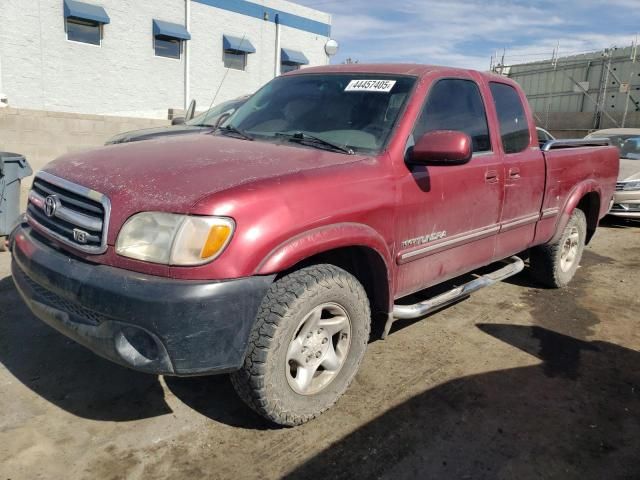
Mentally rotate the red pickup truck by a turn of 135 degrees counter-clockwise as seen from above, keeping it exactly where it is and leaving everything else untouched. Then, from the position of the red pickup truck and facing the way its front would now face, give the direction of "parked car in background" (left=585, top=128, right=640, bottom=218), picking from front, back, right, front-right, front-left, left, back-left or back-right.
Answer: front-left

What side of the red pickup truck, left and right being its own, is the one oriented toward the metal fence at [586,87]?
back

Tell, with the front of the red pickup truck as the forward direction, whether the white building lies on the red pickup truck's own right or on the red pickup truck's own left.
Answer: on the red pickup truck's own right

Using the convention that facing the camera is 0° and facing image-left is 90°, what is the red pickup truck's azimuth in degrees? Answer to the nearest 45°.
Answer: approximately 45°
